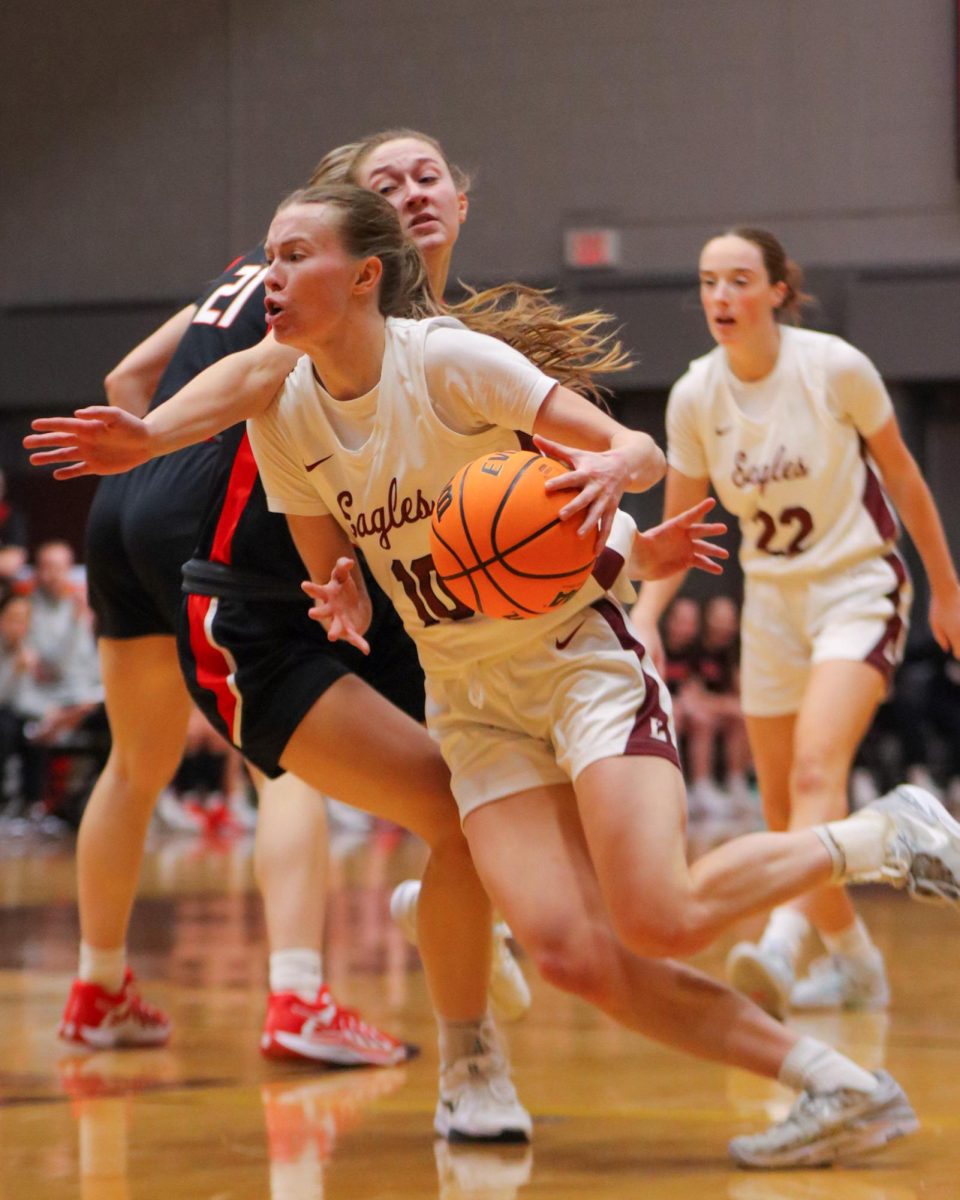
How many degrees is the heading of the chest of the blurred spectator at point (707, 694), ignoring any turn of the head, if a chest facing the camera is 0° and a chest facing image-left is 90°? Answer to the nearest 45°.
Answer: approximately 0°

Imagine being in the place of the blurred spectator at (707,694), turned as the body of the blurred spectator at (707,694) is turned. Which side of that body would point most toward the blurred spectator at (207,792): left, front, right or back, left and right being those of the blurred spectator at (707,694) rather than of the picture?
right

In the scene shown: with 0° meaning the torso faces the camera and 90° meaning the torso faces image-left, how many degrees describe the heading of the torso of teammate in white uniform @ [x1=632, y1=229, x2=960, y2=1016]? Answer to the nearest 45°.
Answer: approximately 45°

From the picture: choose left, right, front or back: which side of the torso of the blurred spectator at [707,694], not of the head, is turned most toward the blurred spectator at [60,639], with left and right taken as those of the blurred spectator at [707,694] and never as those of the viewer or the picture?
right

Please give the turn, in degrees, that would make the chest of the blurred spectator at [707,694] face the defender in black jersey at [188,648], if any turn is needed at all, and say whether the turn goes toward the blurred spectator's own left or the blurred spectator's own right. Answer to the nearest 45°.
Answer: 0° — they already face them
